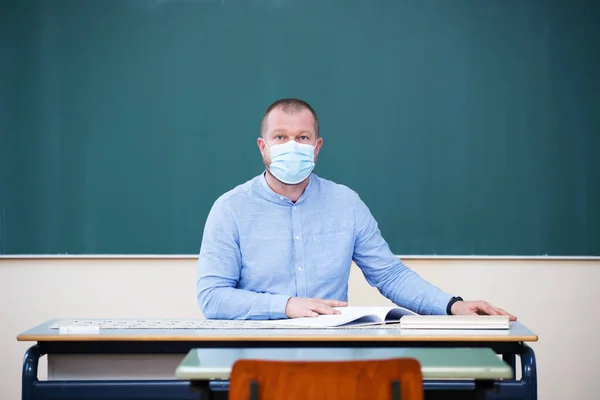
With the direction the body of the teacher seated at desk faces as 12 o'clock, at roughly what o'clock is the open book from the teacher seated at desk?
The open book is roughly at 11 o'clock from the teacher seated at desk.

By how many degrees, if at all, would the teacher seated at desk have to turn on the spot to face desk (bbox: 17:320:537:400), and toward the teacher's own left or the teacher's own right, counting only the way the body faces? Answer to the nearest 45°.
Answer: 0° — they already face it

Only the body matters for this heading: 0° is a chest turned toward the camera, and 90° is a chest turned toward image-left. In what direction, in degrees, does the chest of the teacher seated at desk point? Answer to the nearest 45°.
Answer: approximately 0°
